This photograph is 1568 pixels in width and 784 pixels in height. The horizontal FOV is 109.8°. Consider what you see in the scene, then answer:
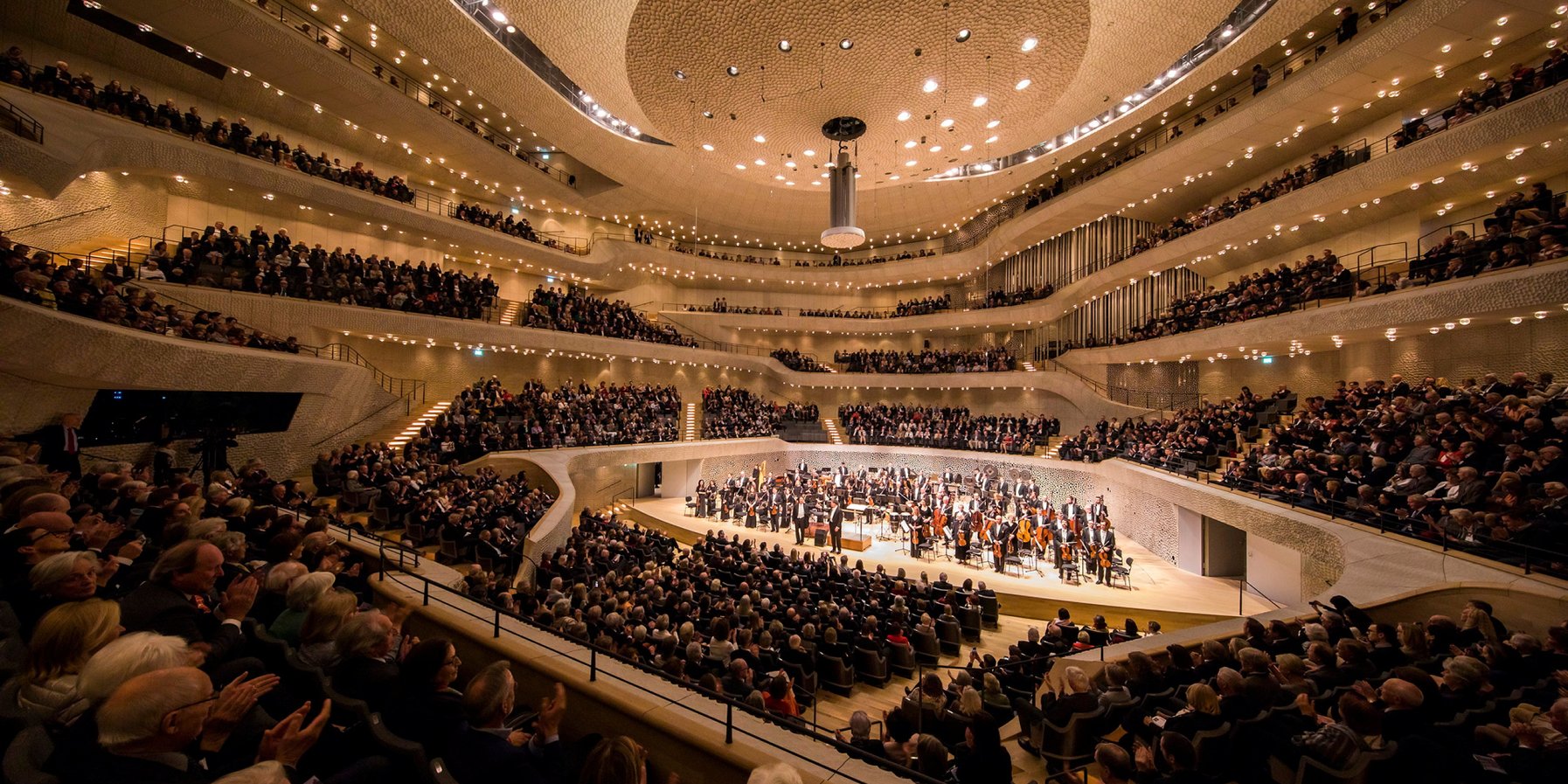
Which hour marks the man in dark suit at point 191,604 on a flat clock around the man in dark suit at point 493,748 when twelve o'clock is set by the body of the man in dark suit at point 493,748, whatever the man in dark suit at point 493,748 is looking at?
the man in dark suit at point 191,604 is roughly at 9 o'clock from the man in dark suit at point 493,748.

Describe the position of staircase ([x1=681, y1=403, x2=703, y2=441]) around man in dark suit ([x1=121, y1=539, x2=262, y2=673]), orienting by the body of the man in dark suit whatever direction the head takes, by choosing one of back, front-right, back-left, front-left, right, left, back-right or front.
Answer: front-left

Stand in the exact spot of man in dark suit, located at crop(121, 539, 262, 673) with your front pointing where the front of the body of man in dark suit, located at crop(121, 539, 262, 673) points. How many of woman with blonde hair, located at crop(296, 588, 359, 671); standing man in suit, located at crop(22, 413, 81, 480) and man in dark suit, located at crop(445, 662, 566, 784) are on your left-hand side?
1

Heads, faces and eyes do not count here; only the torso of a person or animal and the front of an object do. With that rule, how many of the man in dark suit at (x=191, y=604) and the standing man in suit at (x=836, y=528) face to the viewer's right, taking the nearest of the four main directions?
1

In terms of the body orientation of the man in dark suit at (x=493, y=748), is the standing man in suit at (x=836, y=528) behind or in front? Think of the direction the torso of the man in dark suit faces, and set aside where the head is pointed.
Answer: in front

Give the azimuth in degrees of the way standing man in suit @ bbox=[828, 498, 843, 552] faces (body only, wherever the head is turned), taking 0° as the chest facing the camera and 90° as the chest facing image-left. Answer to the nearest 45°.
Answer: approximately 45°

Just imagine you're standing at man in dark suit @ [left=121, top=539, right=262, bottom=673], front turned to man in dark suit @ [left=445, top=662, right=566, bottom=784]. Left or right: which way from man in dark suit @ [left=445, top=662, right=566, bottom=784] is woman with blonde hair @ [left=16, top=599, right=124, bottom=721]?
right

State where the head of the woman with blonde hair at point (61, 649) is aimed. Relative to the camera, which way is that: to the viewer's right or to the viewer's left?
to the viewer's right

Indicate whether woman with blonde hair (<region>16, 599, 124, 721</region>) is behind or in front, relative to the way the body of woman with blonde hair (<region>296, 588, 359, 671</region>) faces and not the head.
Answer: behind
